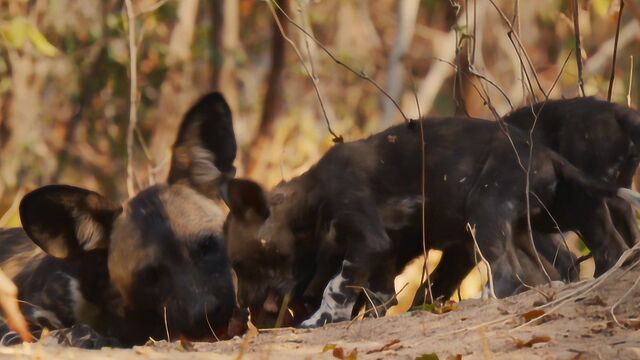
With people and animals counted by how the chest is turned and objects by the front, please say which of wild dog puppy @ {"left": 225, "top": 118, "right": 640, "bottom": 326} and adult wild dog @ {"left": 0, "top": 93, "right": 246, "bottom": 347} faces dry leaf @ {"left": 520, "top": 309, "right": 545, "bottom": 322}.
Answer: adult wild dog @ {"left": 0, "top": 93, "right": 246, "bottom": 347}

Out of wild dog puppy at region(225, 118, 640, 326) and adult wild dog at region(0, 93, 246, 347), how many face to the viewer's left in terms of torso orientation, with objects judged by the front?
1

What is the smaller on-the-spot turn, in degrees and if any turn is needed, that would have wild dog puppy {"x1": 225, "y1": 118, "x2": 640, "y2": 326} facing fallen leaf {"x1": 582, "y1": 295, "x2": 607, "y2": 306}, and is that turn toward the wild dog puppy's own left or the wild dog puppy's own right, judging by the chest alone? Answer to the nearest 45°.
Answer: approximately 135° to the wild dog puppy's own left

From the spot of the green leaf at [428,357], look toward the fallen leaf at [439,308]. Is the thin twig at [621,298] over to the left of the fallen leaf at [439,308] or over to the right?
right

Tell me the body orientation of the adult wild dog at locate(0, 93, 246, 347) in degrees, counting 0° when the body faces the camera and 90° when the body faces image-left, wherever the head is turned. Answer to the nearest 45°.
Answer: approximately 315°

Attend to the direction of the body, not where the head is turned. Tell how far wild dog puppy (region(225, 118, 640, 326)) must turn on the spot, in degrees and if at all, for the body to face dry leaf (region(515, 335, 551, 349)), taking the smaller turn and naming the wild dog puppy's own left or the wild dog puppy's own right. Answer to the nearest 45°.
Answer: approximately 90° to the wild dog puppy's own left

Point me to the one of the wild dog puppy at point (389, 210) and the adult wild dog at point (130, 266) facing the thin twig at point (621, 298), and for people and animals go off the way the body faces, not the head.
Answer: the adult wild dog at point (130, 266)

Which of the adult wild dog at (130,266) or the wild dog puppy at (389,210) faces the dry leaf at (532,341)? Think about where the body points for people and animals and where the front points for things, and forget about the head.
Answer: the adult wild dog at (130,266)

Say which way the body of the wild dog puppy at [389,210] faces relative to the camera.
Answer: to the viewer's left

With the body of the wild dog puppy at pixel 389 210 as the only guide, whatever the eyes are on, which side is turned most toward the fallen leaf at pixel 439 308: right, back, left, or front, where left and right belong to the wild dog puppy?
left

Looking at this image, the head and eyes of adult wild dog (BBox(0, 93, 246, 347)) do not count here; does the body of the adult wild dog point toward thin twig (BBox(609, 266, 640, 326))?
yes
